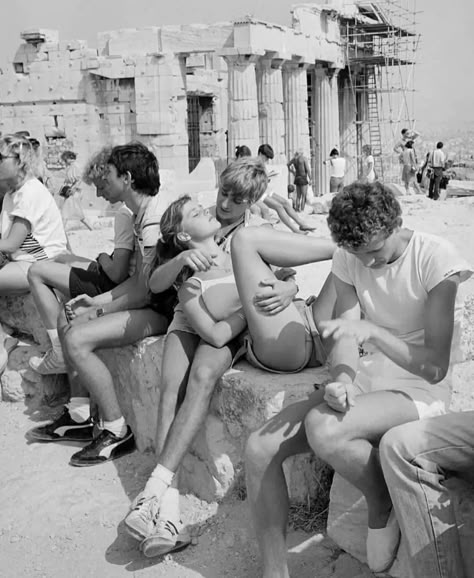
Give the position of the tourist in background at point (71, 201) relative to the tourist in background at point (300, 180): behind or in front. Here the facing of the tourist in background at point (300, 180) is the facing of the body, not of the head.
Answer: behind

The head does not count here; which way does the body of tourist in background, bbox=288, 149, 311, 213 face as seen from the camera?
away from the camera

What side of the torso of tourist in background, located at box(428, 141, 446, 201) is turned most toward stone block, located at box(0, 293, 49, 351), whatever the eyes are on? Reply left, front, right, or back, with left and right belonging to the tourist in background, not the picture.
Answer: back

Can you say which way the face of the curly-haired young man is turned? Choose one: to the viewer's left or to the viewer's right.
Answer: to the viewer's left

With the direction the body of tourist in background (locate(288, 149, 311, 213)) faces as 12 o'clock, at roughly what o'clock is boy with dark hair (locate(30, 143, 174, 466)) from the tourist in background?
The boy with dark hair is roughly at 6 o'clock from the tourist in background.

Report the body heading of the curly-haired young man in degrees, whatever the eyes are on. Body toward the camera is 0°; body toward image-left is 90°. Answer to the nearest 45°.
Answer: approximately 45°

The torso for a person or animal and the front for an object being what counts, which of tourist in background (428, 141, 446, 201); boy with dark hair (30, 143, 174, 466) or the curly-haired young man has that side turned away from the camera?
the tourist in background

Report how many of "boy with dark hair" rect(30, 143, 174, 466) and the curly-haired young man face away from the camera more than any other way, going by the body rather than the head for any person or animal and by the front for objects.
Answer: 0

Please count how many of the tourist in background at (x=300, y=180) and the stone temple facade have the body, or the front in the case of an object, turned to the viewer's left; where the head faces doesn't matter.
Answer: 0

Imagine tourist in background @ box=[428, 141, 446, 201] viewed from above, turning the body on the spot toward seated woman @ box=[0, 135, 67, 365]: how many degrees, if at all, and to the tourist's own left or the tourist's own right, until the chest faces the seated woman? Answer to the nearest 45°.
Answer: approximately 180°

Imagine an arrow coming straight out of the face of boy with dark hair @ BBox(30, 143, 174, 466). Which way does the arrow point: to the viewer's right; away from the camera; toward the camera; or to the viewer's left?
to the viewer's left

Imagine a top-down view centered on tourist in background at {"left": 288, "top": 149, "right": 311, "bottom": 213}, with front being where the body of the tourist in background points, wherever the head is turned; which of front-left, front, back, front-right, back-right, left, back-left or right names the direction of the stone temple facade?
front-left

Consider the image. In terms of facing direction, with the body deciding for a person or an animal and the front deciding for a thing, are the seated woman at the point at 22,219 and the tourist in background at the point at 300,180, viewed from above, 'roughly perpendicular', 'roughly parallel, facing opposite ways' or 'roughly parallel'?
roughly perpendicular

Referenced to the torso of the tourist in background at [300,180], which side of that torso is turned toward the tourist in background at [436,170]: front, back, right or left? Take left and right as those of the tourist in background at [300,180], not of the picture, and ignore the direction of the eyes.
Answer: right
